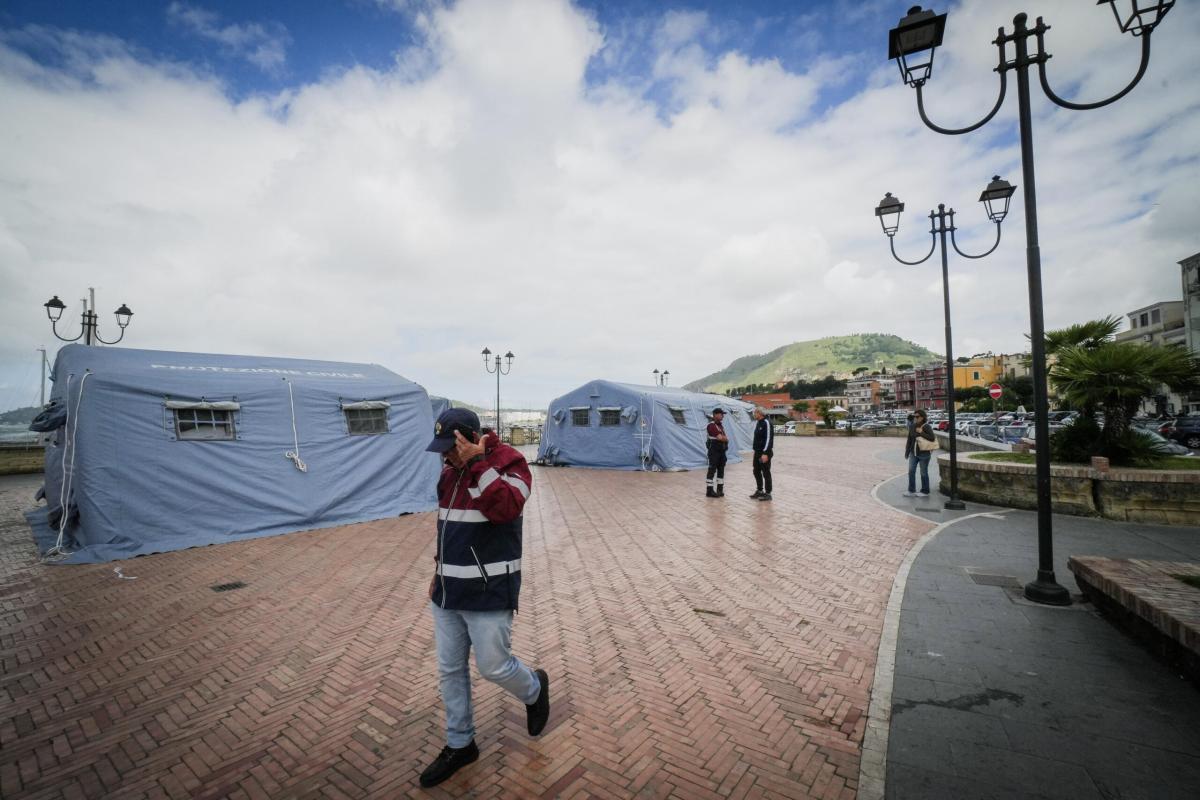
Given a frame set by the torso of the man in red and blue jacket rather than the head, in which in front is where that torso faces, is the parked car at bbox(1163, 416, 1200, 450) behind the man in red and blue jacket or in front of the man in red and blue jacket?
behind

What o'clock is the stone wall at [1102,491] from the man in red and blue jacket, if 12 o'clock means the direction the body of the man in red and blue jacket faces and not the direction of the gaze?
The stone wall is roughly at 7 o'clock from the man in red and blue jacket.

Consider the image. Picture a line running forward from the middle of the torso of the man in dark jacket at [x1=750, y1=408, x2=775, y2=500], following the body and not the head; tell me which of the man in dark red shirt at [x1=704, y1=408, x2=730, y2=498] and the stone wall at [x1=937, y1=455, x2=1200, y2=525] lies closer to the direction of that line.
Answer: the man in dark red shirt

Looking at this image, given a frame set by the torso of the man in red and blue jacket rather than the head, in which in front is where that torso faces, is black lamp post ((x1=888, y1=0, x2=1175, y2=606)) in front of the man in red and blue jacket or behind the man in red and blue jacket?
behind

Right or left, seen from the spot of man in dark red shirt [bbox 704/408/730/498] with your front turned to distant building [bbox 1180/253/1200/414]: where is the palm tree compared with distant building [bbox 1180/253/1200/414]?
right

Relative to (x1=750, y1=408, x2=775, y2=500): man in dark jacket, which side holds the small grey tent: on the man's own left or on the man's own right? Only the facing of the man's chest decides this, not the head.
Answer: on the man's own right

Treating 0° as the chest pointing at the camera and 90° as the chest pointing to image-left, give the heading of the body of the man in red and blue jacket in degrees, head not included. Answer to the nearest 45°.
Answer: approximately 45°

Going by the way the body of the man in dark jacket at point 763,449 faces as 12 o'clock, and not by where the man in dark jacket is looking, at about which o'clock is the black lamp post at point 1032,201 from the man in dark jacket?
The black lamp post is roughly at 8 o'clock from the man in dark jacket.

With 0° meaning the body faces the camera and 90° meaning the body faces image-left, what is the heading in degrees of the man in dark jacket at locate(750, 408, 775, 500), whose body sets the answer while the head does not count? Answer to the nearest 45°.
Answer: approximately 90°

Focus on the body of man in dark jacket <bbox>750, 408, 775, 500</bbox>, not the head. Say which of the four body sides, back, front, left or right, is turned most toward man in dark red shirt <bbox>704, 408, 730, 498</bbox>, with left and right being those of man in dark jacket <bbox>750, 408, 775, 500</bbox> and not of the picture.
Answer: front

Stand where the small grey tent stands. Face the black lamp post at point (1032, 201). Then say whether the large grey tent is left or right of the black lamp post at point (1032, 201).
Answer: right

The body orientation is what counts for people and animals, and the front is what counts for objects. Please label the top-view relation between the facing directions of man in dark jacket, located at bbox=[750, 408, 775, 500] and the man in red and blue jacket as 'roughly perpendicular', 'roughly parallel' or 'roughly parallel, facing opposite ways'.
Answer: roughly perpendicular

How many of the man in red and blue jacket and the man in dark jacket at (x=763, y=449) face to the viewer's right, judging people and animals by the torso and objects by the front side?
0

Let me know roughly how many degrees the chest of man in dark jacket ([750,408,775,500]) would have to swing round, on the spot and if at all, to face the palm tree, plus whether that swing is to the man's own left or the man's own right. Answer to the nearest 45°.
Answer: approximately 180°

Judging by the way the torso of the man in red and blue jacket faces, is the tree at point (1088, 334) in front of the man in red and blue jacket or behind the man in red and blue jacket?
behind

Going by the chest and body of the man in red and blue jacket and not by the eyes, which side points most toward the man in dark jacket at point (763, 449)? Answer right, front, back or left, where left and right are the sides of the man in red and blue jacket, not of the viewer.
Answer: back
